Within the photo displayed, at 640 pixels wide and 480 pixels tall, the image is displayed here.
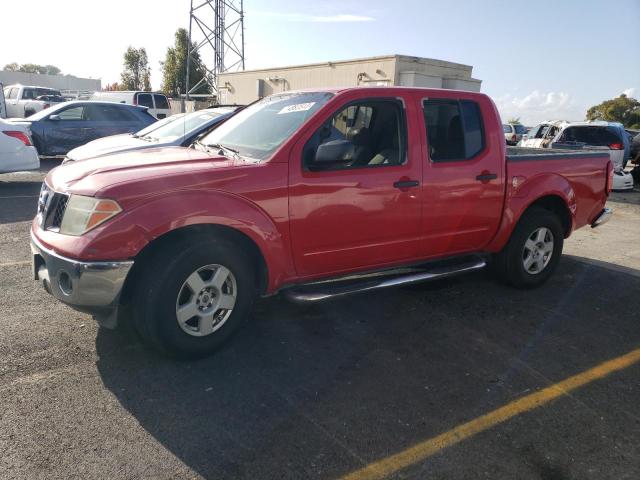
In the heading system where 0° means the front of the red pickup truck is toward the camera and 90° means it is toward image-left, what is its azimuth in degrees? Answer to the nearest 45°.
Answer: approximately 45°

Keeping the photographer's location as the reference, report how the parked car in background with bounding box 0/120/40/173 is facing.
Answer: facing to the left of the viewer

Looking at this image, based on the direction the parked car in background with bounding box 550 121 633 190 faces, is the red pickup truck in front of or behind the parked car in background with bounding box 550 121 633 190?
behind

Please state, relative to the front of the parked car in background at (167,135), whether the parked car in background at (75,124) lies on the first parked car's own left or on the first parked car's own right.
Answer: on the first parked car's own right

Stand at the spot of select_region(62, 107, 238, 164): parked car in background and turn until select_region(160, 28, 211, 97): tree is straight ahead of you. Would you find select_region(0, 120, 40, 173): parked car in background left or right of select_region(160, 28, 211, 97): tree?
left

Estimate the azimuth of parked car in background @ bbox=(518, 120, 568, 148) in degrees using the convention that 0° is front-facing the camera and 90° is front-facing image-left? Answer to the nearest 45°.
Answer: approximately 45°

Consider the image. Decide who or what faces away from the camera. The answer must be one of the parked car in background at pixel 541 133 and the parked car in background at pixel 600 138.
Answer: the parked car in background at pixel 600 138

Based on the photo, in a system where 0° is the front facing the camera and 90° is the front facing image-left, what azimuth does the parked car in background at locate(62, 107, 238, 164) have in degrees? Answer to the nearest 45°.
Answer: approximately 45°

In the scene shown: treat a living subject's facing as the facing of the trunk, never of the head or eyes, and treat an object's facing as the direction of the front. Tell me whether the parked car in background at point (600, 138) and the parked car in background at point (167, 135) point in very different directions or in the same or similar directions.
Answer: very different directions

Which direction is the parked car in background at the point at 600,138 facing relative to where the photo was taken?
away from the camera

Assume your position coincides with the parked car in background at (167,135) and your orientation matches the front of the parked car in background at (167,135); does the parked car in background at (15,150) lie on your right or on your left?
on your right
